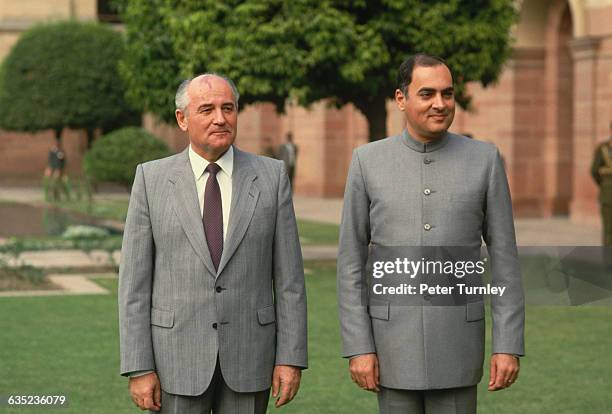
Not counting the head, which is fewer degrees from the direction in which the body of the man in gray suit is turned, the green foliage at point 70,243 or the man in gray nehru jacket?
the man in gray nehru jacket

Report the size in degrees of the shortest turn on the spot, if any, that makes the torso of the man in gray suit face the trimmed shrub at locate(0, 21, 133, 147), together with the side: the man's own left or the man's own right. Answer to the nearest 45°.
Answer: approximately 180°

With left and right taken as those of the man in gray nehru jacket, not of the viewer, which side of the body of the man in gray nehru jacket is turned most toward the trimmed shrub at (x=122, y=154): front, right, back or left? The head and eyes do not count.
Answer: back

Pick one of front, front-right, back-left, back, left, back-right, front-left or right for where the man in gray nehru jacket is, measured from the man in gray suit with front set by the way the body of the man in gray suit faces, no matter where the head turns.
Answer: left

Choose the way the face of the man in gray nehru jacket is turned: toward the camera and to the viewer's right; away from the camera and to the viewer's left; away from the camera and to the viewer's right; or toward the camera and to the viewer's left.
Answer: toward the camera and to the viewer's right
